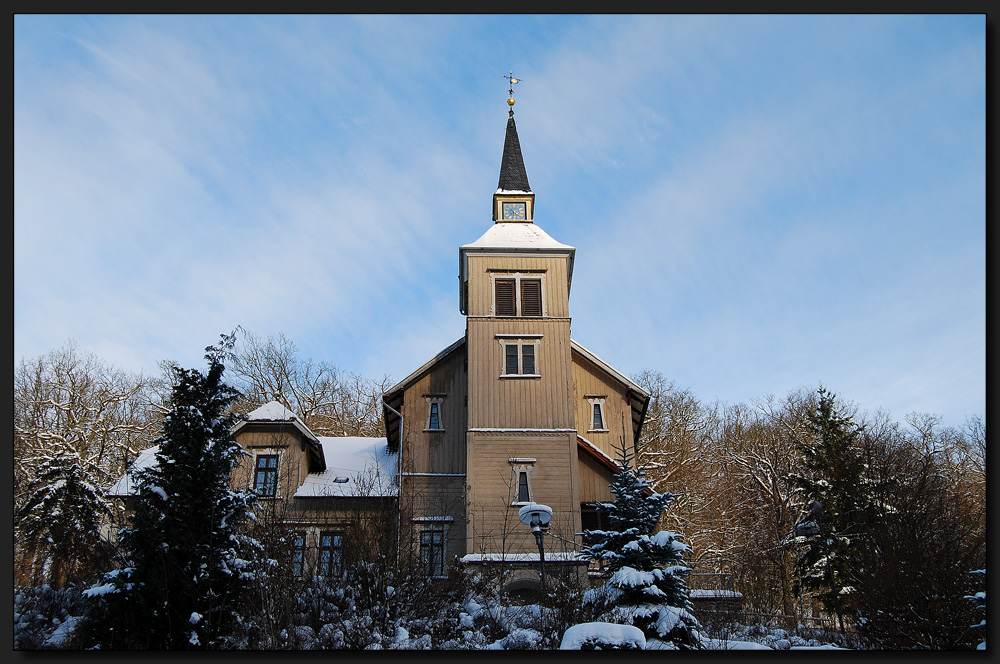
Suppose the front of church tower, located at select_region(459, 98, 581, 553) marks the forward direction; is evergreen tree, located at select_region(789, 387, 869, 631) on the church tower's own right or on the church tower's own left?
on the church tower's own left

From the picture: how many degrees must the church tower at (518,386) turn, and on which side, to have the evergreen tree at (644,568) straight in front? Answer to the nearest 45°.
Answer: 0° — it already faces it

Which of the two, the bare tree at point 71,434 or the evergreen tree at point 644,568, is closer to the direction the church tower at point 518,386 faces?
the evergreen tree

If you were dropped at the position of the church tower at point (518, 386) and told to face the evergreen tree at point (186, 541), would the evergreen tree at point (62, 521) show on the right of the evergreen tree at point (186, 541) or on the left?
right

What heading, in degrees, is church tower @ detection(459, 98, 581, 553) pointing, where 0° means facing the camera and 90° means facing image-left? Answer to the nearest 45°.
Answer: approximately 0°

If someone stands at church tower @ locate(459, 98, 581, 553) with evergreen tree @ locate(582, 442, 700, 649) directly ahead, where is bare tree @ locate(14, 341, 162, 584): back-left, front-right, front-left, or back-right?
back-right

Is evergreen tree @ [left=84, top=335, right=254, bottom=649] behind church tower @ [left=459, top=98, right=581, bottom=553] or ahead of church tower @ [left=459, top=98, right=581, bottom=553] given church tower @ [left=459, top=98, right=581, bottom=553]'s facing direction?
ahead
